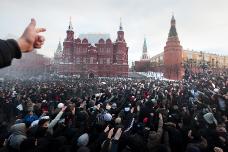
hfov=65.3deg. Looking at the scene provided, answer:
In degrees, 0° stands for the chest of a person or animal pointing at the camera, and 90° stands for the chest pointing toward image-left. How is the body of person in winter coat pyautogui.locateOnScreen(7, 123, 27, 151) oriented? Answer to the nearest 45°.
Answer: approximately 225°
